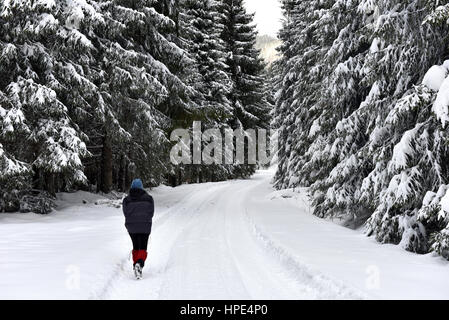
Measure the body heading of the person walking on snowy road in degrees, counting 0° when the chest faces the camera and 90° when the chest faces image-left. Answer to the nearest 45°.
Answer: approximately 180°

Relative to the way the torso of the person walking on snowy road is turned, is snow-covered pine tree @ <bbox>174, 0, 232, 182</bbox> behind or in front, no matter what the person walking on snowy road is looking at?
in front

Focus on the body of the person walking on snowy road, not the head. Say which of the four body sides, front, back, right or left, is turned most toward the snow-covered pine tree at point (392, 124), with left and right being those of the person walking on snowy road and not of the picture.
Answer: right

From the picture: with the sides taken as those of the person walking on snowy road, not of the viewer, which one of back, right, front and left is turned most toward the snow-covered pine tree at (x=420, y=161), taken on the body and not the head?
right

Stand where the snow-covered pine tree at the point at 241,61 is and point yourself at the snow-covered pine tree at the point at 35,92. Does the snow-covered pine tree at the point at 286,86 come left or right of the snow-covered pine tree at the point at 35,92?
left

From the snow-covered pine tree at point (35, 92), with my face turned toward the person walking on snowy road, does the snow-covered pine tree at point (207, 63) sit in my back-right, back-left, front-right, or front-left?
back-left

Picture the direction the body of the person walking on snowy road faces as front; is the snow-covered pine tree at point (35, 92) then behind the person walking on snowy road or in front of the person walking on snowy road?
in front

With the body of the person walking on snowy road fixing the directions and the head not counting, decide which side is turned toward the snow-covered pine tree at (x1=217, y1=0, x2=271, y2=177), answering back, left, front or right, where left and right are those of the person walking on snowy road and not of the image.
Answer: front

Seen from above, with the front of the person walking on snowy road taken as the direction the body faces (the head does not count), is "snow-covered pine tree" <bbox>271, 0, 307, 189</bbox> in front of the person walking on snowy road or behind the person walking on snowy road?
in front
